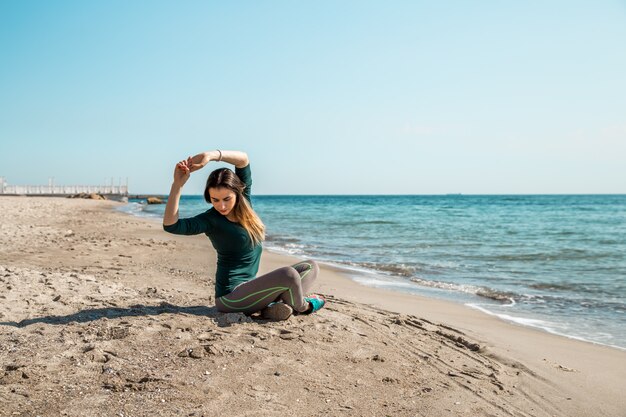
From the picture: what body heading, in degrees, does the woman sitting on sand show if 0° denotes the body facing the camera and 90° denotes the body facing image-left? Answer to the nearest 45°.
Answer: approximately 315°
